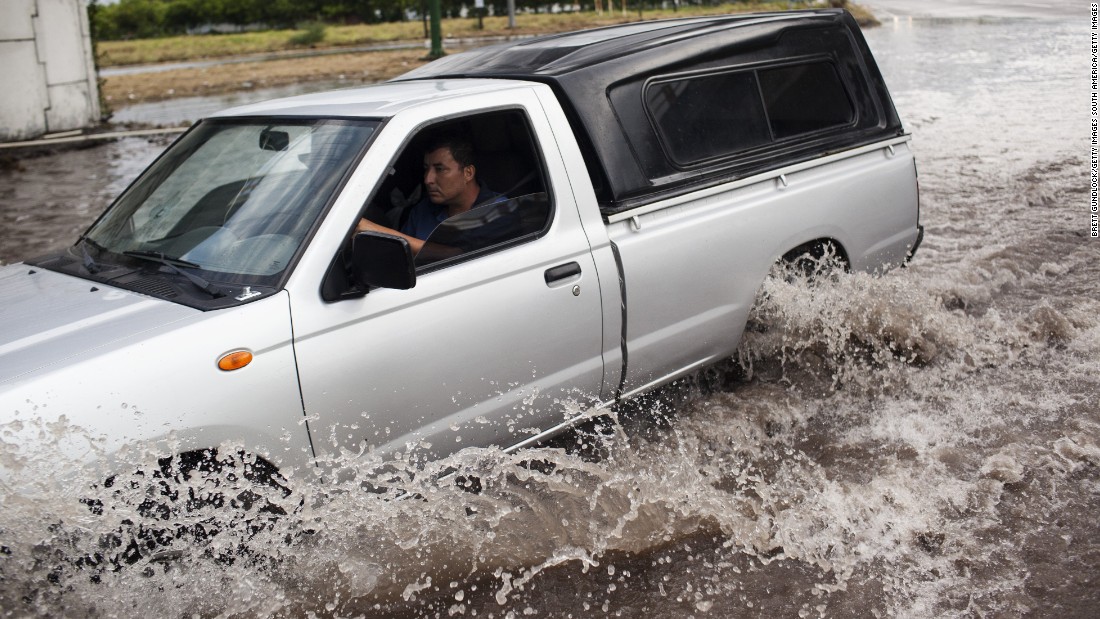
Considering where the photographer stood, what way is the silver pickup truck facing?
facing the viewer and to the left of the viewer
